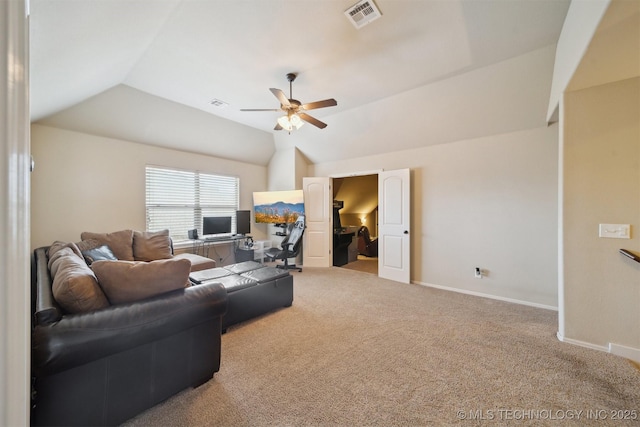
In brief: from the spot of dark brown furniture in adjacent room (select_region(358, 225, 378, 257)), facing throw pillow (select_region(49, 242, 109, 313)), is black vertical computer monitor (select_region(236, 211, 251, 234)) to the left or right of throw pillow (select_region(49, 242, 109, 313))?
right

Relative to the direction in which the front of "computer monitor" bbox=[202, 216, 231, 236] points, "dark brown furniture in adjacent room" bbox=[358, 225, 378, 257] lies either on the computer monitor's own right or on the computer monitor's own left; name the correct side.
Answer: on the computer monitor's own left

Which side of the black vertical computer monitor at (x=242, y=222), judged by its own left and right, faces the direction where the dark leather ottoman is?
front

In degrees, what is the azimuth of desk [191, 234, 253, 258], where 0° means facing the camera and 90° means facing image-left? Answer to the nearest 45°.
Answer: approximately 315°

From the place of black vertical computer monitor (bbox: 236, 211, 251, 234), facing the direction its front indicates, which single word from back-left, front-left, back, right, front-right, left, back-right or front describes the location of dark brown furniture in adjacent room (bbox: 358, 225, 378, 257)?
left

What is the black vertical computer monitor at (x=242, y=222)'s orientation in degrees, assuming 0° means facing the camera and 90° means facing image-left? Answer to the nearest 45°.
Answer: approximately 0°

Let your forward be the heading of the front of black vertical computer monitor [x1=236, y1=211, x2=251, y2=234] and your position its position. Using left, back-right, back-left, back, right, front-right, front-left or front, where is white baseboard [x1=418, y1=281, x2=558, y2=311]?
front-left

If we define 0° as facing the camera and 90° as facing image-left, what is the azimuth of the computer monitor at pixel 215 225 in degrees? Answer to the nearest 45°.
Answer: approximately 315°

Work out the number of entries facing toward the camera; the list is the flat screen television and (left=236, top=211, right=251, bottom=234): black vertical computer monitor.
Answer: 2
